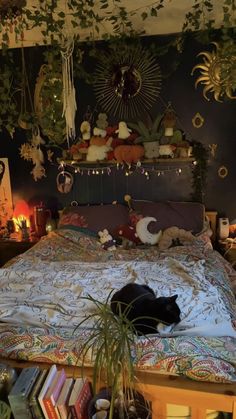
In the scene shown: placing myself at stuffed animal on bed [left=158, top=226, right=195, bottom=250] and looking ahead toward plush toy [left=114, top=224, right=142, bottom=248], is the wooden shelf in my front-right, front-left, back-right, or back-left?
front-right

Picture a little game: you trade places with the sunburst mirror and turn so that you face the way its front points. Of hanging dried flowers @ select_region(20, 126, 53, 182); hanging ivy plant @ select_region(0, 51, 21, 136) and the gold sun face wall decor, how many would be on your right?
2

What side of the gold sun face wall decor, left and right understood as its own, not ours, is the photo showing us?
front

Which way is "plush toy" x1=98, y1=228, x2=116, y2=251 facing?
toward the camera

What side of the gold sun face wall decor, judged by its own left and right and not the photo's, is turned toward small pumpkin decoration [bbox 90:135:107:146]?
right

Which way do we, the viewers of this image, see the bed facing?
facing the viewer

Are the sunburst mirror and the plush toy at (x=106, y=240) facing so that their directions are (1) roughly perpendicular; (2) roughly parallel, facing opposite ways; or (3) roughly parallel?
roughly parallel

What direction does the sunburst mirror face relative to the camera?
toward the camera

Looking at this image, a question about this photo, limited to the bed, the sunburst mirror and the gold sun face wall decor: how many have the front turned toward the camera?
3

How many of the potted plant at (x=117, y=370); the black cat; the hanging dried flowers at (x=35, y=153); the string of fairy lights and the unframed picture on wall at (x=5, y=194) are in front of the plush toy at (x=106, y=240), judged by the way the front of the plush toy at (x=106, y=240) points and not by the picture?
2
